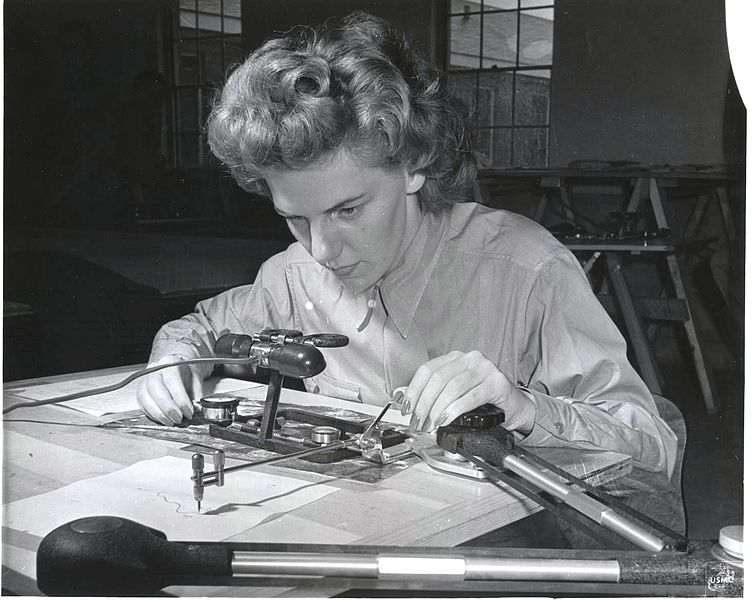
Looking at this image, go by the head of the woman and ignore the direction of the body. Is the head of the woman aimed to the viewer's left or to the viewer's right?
to the viewer's left

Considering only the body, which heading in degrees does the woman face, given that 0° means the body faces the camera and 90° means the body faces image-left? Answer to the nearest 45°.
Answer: approximately 45°
